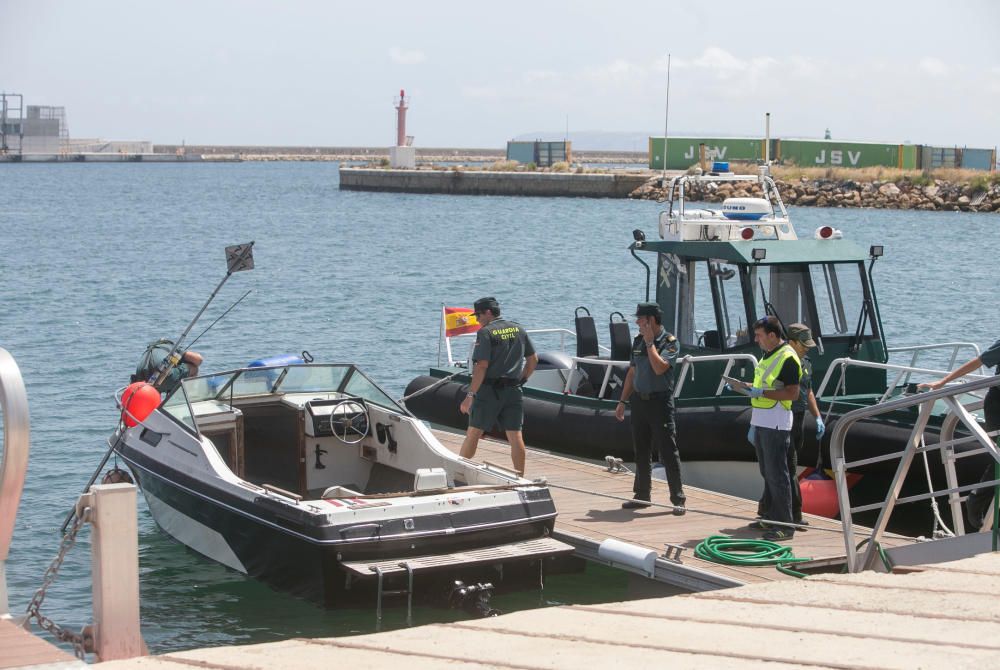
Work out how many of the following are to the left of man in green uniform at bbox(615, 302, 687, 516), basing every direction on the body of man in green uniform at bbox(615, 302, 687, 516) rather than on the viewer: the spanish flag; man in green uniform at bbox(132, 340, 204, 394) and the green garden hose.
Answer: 1

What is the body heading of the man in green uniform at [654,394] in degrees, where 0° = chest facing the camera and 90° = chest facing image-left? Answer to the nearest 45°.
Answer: approximately 45°

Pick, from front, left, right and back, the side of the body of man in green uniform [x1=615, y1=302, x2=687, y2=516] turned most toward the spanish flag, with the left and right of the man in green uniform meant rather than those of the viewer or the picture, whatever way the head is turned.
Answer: right

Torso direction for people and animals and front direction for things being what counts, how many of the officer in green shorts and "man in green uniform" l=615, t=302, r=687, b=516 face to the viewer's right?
0
